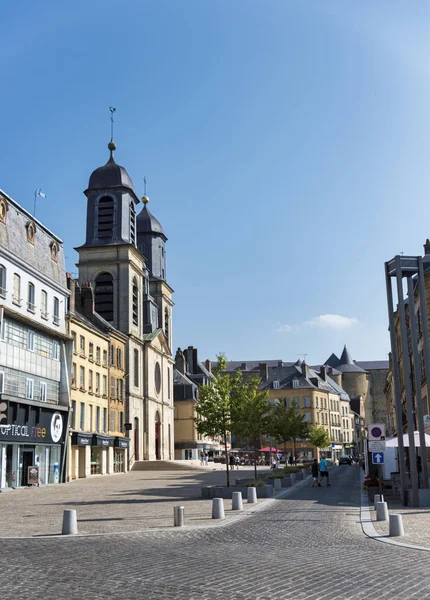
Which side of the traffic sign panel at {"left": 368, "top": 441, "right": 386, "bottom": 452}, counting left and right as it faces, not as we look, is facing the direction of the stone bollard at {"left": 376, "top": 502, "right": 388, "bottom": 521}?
front

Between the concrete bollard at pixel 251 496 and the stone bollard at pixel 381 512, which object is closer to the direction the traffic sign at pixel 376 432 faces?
the stone bollard

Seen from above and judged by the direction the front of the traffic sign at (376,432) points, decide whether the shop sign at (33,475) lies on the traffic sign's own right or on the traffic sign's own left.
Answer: on the traffic sign's own right

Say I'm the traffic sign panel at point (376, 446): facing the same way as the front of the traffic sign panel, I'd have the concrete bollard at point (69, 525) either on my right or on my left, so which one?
on my right

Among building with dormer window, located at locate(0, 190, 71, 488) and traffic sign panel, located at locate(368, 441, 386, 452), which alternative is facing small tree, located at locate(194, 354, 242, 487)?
the building with dormer window

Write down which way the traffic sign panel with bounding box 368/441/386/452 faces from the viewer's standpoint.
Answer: facing the viewer

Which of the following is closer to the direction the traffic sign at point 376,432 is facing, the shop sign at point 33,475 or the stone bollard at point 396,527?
the stone bollard

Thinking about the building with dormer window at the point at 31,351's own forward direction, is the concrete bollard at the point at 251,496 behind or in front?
in front

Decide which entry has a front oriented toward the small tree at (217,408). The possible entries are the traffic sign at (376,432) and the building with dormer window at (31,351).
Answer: the building with dormer window

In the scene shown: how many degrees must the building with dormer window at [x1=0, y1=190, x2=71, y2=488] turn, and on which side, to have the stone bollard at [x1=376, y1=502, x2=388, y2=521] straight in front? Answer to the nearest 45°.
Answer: approximately 45° to its right

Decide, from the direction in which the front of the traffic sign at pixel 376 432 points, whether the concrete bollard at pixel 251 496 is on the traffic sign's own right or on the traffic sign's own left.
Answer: on the traffic sign's own right

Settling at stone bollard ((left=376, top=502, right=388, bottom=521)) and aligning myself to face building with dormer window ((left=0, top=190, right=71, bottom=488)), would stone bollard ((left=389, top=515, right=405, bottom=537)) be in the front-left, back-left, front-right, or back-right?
back-left

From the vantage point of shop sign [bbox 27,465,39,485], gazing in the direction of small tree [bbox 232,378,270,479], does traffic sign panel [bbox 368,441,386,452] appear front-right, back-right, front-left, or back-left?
front-right

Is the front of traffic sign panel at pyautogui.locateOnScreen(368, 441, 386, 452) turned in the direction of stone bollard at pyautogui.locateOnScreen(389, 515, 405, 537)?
yes

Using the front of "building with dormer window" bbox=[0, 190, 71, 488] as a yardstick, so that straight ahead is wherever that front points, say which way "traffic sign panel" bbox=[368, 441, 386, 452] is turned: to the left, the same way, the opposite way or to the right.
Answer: to the right

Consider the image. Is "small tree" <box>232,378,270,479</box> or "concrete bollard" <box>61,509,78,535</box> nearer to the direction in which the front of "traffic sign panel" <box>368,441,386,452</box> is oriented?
the concrete bollard
